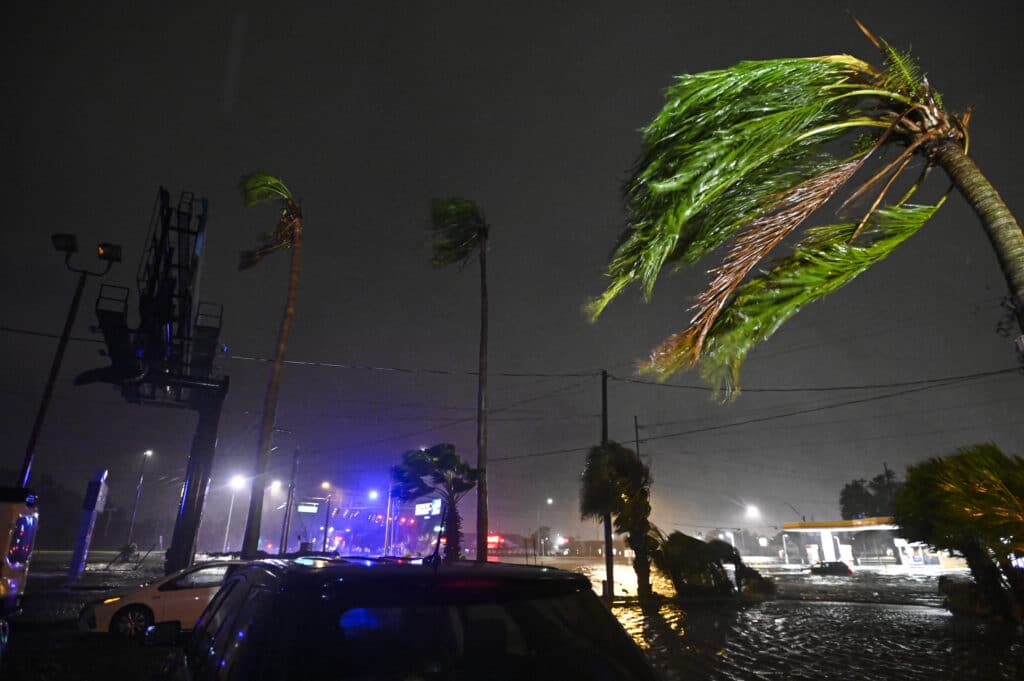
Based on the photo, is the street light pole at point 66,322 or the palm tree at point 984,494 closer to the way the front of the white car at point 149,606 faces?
the street light pole

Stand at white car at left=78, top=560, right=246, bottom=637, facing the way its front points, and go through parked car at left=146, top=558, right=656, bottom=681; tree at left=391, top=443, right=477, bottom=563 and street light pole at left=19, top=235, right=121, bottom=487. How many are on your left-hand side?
1

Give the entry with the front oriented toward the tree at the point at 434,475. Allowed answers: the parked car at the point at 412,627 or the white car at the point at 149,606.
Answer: the parked car

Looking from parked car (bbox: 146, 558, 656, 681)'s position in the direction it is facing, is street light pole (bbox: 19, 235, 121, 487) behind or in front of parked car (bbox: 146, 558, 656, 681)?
in front

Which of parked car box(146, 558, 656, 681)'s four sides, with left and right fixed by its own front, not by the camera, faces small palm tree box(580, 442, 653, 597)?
front

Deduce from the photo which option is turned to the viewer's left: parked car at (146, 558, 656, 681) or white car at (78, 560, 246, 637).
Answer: the white car

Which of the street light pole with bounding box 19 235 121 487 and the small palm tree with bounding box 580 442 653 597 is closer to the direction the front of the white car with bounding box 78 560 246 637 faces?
the street light pole

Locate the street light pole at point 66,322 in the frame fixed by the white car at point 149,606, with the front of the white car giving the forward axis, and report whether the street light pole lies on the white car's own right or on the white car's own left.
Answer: on the white car's own right

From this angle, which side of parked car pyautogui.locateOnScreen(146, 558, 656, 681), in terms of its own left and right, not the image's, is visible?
back

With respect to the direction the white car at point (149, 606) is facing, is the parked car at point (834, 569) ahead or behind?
behind

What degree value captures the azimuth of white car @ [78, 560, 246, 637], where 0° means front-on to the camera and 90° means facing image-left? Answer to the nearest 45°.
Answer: approximately 90°

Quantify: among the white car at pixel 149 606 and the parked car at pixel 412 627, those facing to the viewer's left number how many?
1

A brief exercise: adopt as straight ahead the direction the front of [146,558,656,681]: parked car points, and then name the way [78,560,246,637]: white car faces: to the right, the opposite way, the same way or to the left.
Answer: to the left
